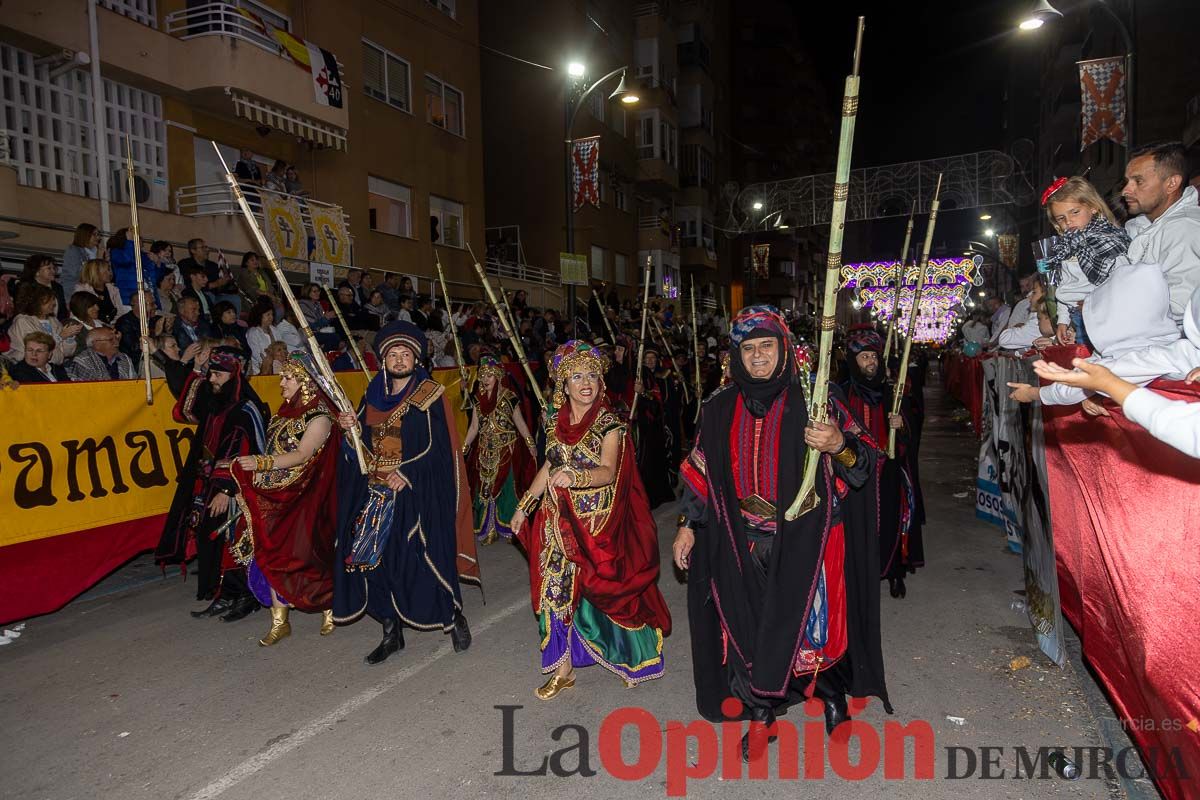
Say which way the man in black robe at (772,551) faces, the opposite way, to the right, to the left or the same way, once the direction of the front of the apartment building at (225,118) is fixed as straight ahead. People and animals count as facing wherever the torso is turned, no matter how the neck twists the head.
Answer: to the right

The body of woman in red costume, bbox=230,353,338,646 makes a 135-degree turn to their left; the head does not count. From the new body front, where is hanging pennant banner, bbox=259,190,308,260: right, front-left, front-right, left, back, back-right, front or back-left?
left

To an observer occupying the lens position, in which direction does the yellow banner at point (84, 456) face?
facing the viewer and to the right of the viewer

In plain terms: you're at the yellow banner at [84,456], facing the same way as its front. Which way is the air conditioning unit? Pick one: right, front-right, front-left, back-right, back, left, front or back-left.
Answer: back-left

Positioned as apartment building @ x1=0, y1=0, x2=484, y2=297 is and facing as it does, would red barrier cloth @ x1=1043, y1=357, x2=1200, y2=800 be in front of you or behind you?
in front

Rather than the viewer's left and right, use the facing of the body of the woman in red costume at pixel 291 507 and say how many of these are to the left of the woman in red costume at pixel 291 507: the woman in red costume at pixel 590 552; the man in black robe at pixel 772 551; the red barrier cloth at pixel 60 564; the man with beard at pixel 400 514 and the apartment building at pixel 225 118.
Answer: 3

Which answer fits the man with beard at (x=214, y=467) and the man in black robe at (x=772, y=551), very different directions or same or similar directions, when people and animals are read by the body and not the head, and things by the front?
same or similar directions

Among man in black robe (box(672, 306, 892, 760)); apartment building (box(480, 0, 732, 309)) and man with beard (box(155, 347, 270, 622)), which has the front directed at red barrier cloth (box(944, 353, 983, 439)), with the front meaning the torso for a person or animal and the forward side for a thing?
the apartment building

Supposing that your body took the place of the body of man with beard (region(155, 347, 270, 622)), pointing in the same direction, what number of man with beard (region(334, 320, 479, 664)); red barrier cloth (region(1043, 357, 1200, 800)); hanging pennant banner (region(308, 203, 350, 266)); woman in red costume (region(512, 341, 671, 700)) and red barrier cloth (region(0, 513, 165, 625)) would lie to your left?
3

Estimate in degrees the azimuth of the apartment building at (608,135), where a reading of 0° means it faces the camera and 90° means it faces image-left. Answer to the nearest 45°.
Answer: approximately 315°

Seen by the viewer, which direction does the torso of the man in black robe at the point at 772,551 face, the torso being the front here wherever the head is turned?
toward the camera

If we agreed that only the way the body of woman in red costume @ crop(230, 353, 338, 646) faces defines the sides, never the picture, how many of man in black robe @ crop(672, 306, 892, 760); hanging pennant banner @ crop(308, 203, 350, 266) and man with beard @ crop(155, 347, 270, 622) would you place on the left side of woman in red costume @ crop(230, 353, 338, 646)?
1

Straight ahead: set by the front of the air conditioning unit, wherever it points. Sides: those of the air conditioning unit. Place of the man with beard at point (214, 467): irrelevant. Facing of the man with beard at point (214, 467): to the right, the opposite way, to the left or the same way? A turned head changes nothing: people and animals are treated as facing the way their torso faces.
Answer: to the right

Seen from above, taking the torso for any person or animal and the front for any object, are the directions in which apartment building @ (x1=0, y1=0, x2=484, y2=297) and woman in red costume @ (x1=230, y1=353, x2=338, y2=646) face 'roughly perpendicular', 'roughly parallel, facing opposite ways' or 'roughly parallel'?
roughly perpendicular

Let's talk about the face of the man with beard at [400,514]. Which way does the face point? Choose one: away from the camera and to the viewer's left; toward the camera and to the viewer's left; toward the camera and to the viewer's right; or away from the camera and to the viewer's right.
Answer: toward the camera and to the viewer's left

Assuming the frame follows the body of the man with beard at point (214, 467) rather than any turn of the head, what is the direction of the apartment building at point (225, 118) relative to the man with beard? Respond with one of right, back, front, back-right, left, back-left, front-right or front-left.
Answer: back-right

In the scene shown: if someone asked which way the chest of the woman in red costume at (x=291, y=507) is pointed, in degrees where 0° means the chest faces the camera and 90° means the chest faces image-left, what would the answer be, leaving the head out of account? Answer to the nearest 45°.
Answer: approximately 45°

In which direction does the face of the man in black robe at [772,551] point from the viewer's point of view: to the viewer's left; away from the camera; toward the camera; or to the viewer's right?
toward the camera

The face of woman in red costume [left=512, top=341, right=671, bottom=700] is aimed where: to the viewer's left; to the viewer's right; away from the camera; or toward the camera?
toward the camera

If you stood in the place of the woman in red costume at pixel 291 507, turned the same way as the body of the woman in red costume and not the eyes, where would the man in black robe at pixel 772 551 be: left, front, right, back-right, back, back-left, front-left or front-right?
left
